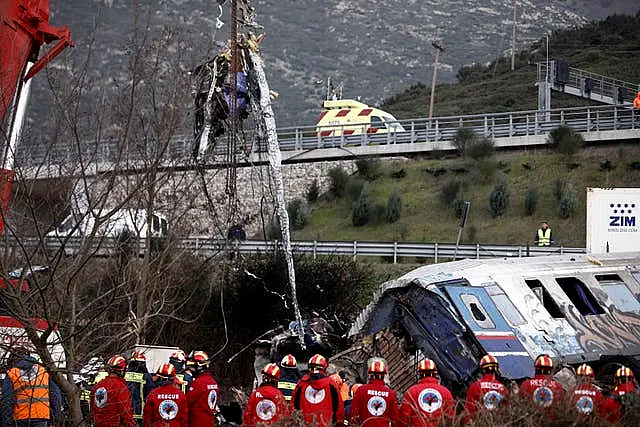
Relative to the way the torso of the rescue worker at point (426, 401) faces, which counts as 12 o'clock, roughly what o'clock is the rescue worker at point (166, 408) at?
the rescue worker at point (166, 408) is roughly at 9 o'clock from the rescue worker at point (426, 401).

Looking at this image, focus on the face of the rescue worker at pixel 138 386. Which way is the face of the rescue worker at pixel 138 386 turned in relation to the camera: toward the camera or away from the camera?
away from the camera

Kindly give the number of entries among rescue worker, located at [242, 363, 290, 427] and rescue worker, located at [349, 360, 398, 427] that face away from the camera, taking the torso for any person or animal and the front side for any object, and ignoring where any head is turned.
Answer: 2

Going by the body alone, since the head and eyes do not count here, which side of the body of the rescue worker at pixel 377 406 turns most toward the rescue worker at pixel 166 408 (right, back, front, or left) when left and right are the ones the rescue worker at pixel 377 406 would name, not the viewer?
left

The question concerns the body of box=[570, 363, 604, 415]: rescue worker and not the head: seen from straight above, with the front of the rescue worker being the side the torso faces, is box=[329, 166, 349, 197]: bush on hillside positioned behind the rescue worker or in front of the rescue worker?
in front

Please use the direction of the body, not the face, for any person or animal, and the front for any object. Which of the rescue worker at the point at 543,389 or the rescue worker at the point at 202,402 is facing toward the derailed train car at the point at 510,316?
the rescue worker at the point at 543,389

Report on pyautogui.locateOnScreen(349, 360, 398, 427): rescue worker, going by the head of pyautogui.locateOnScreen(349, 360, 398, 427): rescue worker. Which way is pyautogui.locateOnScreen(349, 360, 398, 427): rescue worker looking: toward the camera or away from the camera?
away from the camera

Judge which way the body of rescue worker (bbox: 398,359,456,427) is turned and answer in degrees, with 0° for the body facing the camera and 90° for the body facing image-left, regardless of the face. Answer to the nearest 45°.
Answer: approximately 180°

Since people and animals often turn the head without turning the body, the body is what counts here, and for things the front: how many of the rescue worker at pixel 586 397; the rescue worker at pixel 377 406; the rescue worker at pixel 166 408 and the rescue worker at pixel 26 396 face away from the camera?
4

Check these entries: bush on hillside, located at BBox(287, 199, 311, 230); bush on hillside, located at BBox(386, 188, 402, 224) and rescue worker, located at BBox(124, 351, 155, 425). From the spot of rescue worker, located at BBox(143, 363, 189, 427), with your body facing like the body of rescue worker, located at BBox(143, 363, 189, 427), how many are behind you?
0

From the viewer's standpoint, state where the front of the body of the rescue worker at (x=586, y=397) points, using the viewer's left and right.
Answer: facing away from the viewer

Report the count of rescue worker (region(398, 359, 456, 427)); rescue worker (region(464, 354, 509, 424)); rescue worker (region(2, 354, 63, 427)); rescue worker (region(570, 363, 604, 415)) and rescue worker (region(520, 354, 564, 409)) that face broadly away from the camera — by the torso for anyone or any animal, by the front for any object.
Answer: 5

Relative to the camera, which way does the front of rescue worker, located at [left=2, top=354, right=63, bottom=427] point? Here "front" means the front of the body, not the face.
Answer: away from the camera

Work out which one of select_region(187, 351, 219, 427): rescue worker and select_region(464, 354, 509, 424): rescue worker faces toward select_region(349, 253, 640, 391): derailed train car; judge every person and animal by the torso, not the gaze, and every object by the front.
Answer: select_region(464, 354, 509, 424): rescue worker

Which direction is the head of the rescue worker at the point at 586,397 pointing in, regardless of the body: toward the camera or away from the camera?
away from the camera

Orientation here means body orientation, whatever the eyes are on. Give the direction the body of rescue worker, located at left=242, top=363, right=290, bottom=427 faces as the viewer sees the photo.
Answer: away from the camera

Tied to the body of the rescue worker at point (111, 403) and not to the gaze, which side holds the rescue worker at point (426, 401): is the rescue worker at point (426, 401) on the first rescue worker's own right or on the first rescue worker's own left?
on the first rescue worker's own right

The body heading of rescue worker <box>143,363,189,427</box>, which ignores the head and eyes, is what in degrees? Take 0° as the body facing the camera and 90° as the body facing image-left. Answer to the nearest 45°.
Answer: approximately 180°

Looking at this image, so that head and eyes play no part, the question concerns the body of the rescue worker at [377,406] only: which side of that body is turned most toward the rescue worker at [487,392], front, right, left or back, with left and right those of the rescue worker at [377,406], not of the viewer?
right
